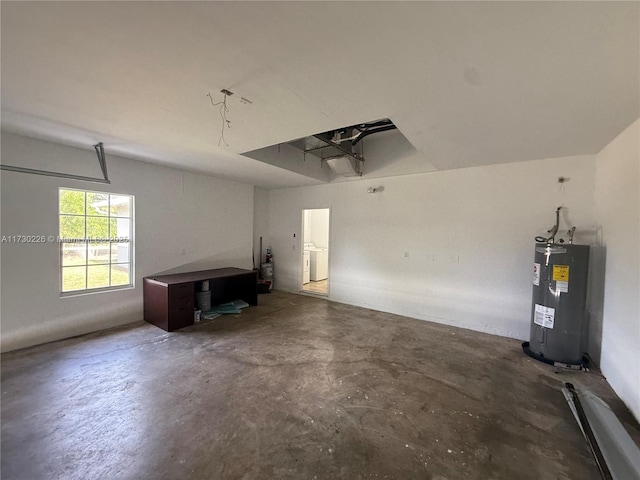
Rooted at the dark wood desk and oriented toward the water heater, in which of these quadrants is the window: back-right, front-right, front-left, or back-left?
back-right

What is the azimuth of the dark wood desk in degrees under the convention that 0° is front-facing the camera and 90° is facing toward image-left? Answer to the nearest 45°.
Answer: approximately 315°

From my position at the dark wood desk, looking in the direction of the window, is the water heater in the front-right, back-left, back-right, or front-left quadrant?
back-left
